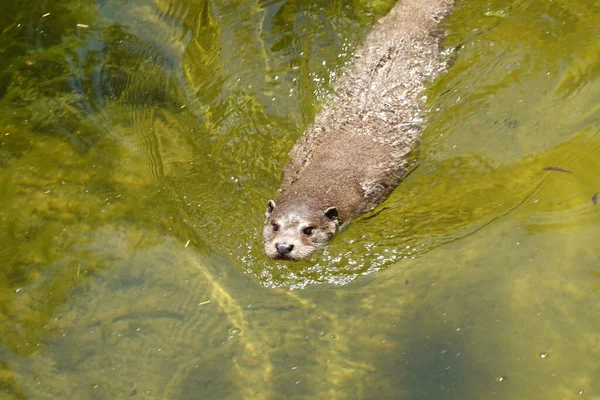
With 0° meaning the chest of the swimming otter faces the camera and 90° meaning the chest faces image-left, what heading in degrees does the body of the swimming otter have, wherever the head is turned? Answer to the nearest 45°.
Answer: approximately 45°
